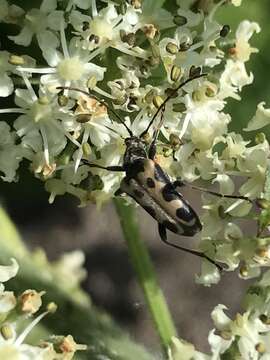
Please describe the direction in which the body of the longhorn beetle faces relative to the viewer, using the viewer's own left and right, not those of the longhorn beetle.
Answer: facing away from the viewer and to the left of the viewer
